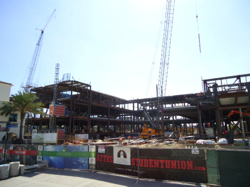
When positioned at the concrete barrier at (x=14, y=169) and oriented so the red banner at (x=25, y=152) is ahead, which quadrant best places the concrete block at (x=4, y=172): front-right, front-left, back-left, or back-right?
back-left

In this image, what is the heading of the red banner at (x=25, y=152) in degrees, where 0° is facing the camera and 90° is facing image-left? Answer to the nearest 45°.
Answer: approximately 0°

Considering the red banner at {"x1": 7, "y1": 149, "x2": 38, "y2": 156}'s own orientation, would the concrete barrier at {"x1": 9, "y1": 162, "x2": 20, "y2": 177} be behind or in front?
in front

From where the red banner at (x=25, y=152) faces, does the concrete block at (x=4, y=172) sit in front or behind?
in front
